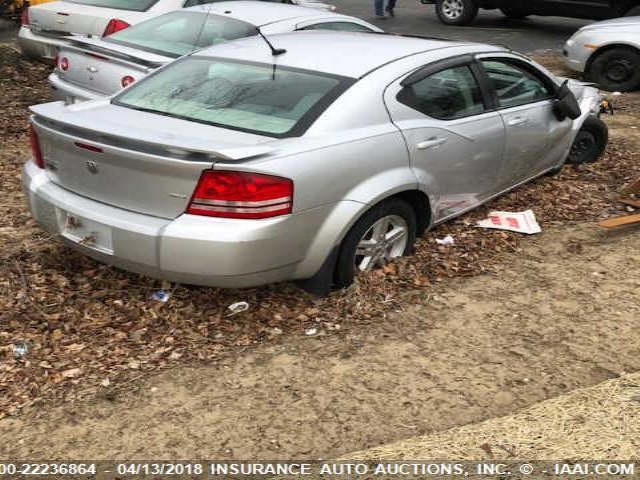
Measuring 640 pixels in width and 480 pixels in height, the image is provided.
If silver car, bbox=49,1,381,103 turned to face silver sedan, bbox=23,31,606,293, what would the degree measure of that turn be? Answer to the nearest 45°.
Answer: approximately 135° to its right

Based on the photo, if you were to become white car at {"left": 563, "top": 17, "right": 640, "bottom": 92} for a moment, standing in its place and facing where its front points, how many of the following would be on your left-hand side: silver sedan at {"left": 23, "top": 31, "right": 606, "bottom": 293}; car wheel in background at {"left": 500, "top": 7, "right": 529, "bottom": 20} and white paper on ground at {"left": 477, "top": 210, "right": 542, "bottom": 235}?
2

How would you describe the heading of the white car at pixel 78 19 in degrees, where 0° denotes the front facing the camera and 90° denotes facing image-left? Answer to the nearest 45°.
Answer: approximately 225°

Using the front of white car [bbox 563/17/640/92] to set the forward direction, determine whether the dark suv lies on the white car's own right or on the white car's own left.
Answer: on the white car's own right

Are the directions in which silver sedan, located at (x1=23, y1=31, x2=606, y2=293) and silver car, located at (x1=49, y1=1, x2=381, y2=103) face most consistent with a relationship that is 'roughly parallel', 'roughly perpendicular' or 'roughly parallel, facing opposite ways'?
roughly parallel

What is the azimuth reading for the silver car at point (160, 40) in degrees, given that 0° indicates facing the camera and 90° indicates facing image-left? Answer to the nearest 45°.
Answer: approximately 225°

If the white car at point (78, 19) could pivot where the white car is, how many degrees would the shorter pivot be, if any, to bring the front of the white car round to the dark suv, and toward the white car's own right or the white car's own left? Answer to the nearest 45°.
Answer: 0° — it already faces it

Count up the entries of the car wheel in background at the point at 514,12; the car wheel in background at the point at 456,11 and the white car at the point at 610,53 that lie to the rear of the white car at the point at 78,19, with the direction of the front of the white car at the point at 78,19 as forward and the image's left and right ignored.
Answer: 0

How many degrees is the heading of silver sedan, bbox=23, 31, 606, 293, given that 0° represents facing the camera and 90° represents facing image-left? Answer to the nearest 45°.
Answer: approximately 225°

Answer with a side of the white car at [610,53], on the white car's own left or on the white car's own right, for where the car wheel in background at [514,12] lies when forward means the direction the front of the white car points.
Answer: on the white car's own right

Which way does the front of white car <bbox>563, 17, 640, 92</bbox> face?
to the viewer's left

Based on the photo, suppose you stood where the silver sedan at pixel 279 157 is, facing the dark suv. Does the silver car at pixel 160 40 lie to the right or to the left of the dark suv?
left
